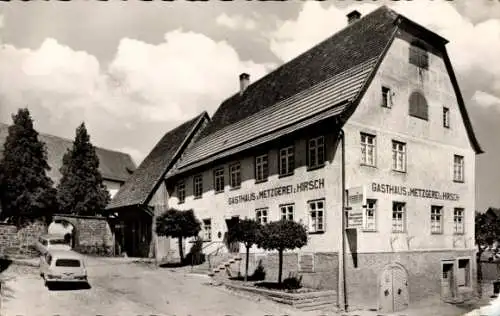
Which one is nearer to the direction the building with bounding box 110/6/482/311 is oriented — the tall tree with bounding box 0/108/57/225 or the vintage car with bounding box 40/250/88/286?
the vintage car

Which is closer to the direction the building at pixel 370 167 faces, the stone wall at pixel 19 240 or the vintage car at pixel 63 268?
the vintage car

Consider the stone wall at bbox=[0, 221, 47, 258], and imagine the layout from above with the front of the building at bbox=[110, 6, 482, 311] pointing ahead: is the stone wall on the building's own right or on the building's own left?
on the building's own right

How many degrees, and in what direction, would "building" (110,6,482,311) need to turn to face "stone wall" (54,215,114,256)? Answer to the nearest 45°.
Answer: approximately 90° to its right

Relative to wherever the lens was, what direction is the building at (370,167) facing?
facing the viewer and to the left of the viewer

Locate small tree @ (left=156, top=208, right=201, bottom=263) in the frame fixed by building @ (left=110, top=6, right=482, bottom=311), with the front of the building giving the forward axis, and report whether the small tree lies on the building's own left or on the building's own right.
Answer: on the building's own right

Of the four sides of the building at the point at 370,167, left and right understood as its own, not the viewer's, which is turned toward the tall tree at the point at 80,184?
right
